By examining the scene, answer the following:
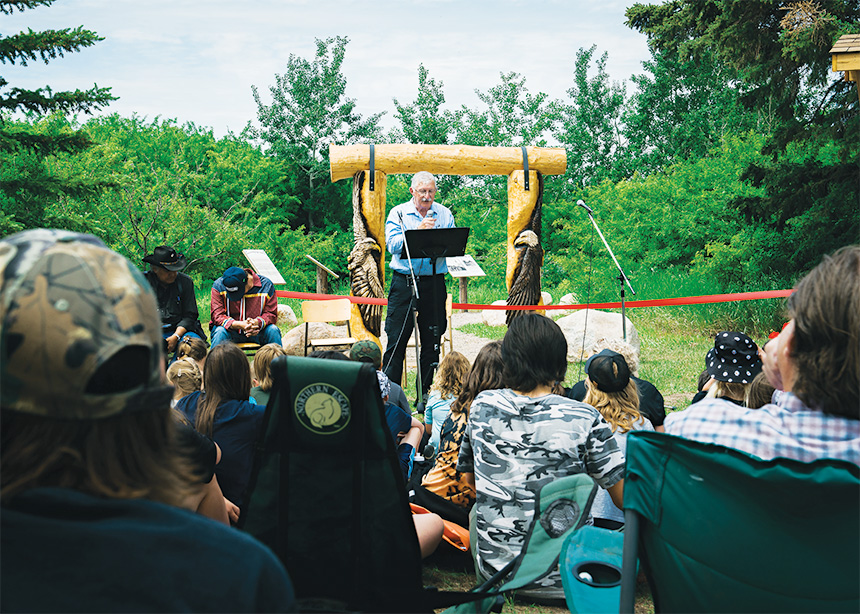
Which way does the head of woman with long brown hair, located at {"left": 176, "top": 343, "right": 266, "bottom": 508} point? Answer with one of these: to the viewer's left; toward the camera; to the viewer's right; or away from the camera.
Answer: away from the camera

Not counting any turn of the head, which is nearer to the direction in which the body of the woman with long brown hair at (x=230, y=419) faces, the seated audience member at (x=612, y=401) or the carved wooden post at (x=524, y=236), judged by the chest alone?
the carved wooden post

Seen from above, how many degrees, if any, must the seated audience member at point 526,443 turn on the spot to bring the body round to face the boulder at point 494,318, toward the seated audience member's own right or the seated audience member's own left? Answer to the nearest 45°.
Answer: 0° — they already face it

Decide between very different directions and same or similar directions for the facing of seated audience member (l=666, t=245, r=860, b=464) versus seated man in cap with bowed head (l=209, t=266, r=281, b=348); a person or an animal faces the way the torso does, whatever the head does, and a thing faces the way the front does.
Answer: very different directions

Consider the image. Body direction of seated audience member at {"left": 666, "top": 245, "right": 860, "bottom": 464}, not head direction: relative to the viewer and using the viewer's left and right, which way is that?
facing away from the viewer and to the left of the viewer

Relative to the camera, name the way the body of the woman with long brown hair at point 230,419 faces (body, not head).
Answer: away from the camera

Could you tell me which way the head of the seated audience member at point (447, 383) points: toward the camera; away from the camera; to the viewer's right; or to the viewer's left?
away from the camera

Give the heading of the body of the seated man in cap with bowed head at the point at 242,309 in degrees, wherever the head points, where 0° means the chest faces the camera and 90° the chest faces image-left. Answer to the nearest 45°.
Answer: approximately 0°

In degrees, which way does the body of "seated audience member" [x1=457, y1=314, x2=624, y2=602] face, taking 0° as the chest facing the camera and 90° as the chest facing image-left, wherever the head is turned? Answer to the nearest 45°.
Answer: approximately 180°

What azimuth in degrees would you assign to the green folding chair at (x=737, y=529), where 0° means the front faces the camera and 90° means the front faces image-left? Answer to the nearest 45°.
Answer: approximately 180°
